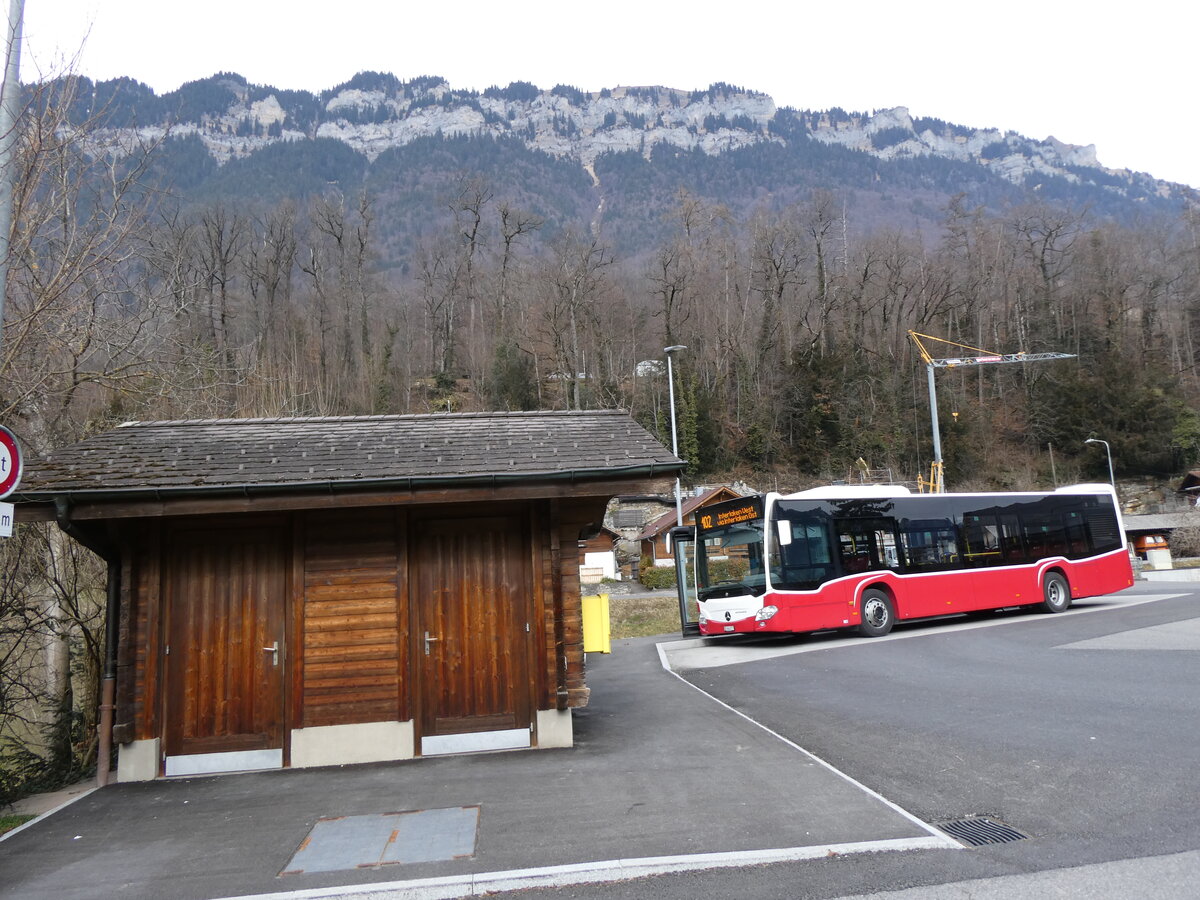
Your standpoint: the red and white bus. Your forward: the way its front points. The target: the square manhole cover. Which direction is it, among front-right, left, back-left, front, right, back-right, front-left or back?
front-left

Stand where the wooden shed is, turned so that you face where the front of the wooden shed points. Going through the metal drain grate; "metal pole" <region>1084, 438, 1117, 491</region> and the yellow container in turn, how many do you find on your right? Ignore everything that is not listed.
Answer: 0

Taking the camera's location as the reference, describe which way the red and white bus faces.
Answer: facing the viewer and to the left of the viewer

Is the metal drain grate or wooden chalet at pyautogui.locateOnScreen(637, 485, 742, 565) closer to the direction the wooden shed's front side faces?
the metal drain grate

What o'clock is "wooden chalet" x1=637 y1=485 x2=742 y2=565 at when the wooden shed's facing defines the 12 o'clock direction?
The wooden chalet is roughly at 7 o'clock from the wooden shed.

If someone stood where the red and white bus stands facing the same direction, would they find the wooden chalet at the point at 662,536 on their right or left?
on their right

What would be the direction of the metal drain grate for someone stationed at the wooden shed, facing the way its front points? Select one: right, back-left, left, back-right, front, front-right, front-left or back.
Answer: front-left

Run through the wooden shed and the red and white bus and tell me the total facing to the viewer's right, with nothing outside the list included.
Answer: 0

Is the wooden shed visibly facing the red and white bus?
no

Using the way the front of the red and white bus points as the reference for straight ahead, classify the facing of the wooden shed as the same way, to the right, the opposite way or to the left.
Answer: to the left

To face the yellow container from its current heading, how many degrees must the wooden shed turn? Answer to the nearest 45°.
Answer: approximately 135° to its left

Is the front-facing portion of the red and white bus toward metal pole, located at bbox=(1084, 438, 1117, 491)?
no

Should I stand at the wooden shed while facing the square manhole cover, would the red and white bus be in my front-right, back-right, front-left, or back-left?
back-left

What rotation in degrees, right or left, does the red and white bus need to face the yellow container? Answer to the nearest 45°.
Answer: approximately 45° to its left

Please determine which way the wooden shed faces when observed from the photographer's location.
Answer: facing the viewer
